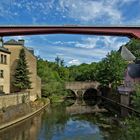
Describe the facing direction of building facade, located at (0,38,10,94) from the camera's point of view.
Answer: facing the viewer and to the right of the viewer
